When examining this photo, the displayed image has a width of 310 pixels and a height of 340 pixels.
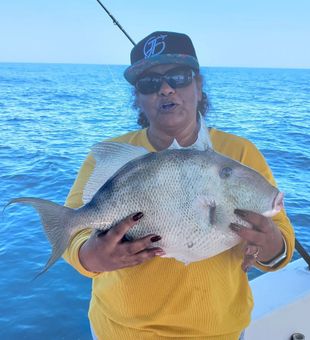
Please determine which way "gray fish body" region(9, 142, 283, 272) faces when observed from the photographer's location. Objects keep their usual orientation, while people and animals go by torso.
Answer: facing to the right of the viewer

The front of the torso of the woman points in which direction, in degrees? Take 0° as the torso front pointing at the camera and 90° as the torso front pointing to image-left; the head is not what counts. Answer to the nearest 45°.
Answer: approximately 0°
